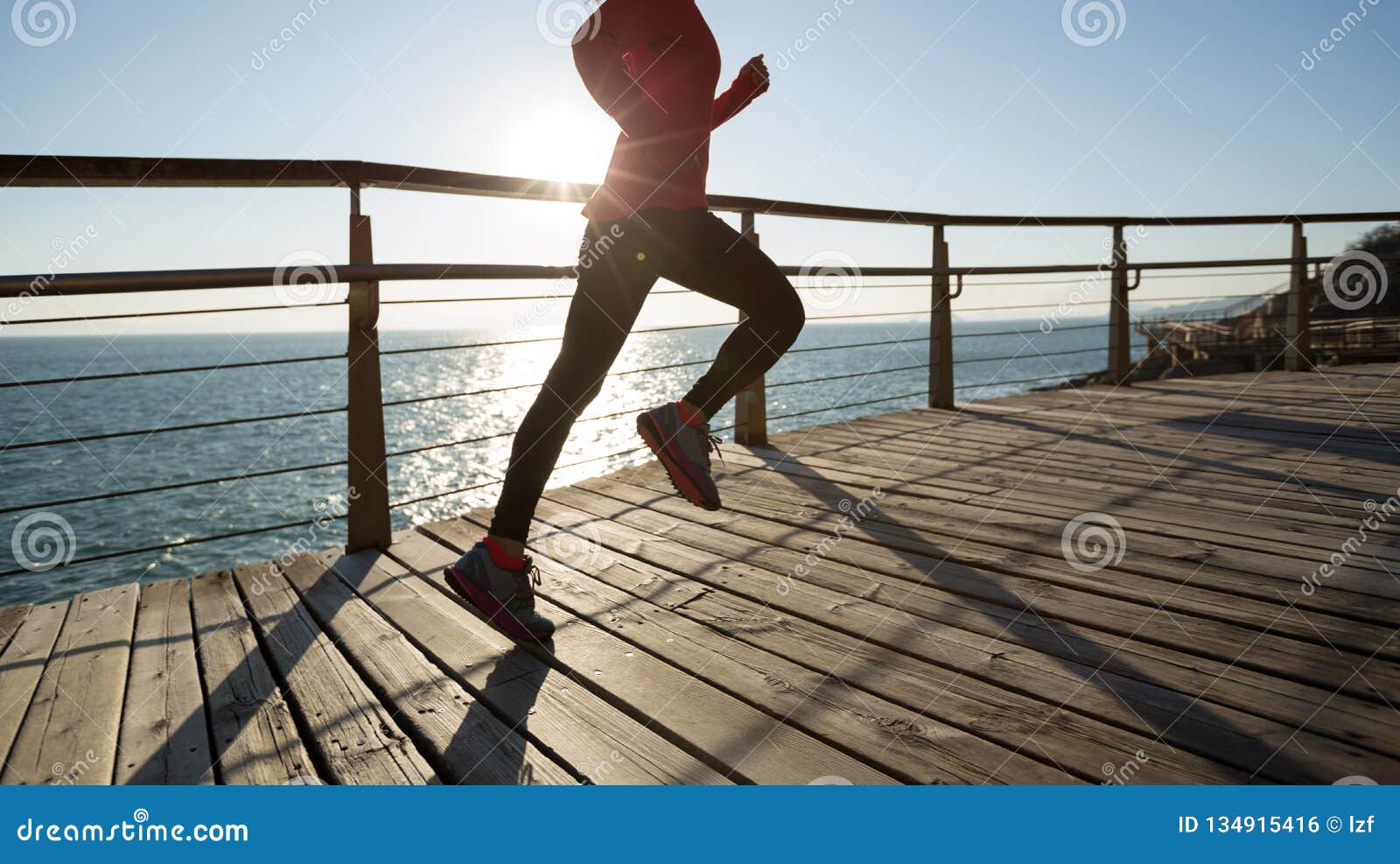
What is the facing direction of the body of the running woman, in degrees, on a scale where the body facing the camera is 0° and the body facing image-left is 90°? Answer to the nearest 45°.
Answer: approximately 270°
